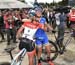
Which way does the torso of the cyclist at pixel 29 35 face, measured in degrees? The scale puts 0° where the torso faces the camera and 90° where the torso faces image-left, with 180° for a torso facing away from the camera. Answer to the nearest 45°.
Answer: approximately 225°
